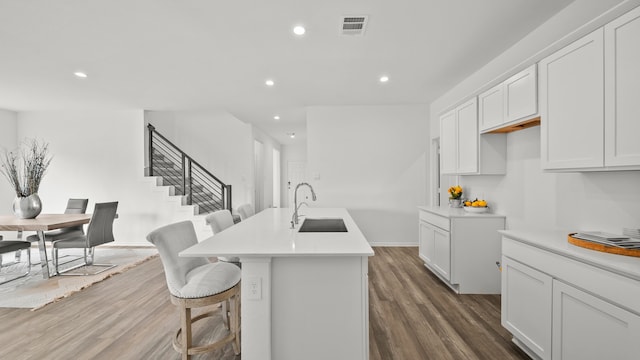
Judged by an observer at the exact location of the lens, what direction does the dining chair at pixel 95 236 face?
facing away from the viewer and to the left of the viewer

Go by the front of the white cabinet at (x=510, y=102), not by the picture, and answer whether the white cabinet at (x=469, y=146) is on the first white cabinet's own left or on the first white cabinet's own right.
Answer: on the first white cabinet's own right

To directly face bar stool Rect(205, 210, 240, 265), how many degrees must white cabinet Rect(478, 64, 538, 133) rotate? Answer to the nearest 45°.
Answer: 0° — it already faces it

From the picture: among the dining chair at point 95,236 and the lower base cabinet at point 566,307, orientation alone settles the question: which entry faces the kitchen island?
the lower base cabinet

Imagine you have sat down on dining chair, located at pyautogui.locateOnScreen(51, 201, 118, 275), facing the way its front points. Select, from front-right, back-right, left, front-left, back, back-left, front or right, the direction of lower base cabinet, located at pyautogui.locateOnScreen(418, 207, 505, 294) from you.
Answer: back
